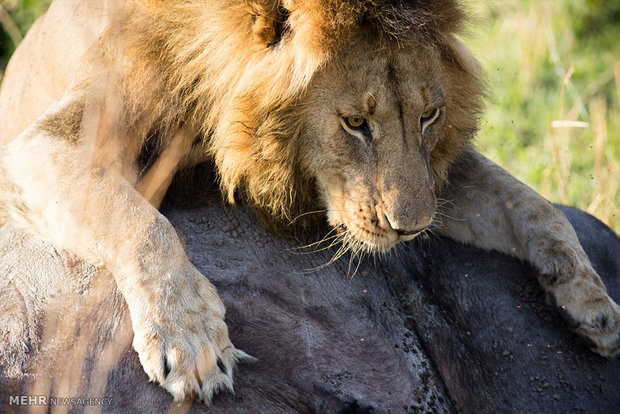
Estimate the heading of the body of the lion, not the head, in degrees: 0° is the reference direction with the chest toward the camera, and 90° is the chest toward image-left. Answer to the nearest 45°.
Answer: approximately 315°
